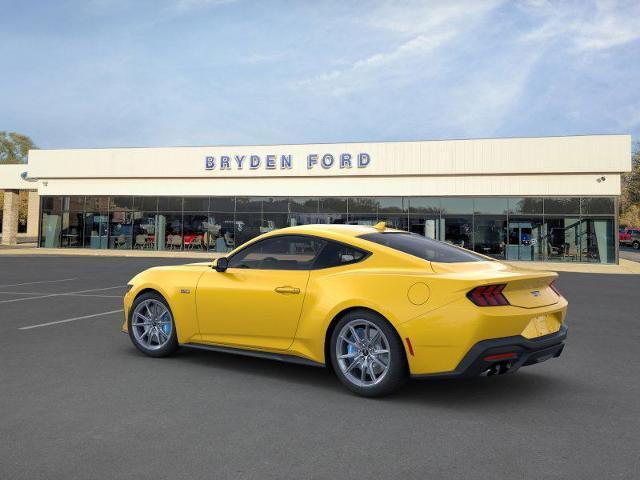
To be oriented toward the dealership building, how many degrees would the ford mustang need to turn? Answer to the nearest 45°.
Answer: approximately 45° to its right

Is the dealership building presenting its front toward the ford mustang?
yes

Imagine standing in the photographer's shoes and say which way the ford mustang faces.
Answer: facing away from the viewer and to the left of the viewer

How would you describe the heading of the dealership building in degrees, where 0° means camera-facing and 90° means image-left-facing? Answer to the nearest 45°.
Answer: approximately 0°

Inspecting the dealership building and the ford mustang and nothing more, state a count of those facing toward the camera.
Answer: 1
